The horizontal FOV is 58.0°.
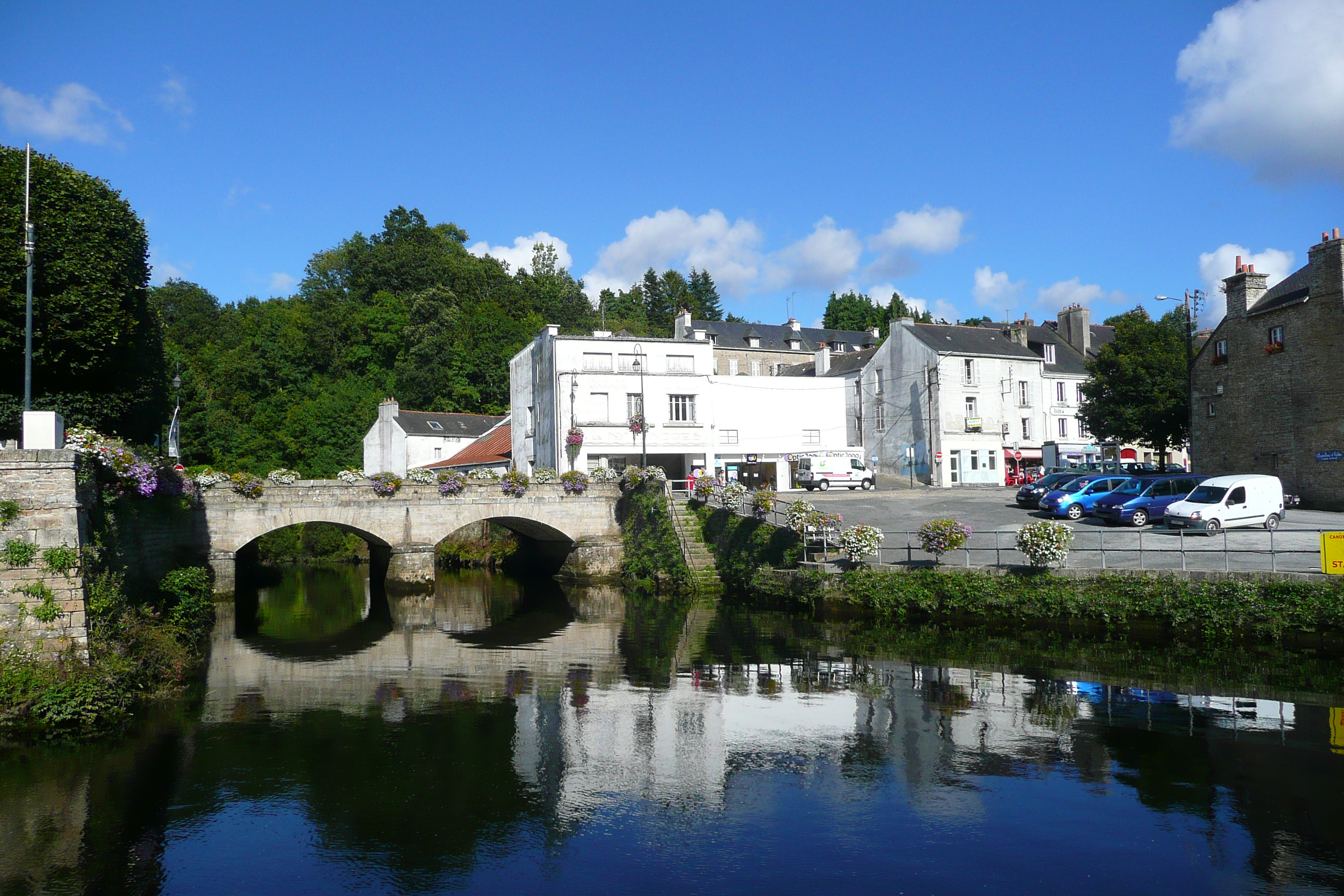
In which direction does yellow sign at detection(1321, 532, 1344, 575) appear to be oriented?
toward the camera

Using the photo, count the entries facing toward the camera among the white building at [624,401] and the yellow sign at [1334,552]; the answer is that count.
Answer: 2

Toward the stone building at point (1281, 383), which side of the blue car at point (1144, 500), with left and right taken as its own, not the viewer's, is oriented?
back

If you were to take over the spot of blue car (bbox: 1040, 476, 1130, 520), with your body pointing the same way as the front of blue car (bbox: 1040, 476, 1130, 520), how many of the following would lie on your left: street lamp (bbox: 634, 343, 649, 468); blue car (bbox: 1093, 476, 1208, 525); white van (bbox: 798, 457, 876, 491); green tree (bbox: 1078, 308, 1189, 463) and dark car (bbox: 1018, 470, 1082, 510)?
1

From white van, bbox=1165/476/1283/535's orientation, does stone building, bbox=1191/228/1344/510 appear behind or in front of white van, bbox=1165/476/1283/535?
behind

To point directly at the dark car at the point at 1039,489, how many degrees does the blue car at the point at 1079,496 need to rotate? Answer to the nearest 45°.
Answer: approximately 90° to its right

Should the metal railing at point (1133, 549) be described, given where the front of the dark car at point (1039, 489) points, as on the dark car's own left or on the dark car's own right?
on the dark car's own left

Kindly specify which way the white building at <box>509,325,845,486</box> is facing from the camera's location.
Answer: facing the viewer

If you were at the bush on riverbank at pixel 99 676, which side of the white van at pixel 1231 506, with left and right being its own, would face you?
front

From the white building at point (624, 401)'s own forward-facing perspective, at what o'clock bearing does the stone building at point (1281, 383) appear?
The stone building is roughly at 10 o'clock from the white building.

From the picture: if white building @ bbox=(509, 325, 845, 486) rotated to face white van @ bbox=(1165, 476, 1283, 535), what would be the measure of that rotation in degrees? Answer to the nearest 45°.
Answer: approximately 45° to its left

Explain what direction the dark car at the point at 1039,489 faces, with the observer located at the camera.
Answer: facing the viewer and to the left of the viewer

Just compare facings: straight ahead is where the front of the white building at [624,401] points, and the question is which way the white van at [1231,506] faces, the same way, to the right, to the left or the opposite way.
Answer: to the right

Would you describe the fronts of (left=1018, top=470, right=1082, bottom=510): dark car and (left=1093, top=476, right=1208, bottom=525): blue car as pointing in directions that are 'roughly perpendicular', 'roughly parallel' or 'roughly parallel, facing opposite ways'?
roughly parallel

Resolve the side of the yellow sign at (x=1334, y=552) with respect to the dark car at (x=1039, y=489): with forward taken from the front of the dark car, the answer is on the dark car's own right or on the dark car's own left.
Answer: on the dark car's own left

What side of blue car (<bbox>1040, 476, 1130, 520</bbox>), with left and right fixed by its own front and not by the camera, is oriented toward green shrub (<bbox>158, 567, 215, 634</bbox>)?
front
